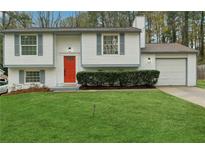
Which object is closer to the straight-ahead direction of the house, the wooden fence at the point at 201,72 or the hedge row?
the hedge row

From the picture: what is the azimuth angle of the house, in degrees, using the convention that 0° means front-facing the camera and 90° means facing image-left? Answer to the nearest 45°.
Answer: approximately 0°

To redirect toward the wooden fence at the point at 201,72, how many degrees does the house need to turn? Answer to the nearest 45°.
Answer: approximately 135° to its left
